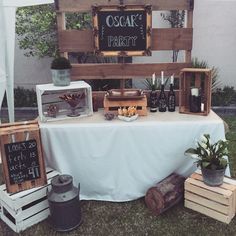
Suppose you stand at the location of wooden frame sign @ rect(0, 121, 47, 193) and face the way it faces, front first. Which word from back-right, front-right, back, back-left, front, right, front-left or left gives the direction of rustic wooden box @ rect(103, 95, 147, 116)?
left

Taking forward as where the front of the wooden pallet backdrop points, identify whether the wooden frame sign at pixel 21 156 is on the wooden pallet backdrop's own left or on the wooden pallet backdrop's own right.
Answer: on the wooden pallet backdrop's own right

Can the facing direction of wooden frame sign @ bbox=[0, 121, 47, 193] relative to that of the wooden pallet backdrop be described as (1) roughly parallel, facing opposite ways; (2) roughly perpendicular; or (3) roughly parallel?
roughly parallel

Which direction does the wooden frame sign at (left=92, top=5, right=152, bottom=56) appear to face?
toward the camera

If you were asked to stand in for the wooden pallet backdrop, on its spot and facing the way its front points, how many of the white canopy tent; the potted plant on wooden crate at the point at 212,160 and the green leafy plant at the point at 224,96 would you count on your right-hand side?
1

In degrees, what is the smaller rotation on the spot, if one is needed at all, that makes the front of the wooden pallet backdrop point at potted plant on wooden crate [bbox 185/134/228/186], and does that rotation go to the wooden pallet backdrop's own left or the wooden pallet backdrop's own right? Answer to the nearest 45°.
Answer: approximately 45° to the wooden pallet backdrop's own left

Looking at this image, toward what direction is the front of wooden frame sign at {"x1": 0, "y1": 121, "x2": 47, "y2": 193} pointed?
toward the camera

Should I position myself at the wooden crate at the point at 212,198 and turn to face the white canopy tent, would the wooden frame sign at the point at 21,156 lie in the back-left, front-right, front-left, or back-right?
front-left

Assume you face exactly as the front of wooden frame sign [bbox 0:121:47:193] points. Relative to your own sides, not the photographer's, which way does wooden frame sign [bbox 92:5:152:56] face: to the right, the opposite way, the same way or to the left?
the same way

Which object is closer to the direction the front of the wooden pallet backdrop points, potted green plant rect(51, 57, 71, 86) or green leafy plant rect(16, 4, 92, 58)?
the potted green plant

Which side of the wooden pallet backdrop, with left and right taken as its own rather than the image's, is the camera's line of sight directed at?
front

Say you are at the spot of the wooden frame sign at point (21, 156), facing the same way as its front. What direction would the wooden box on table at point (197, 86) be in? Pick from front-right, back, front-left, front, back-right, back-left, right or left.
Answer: left
